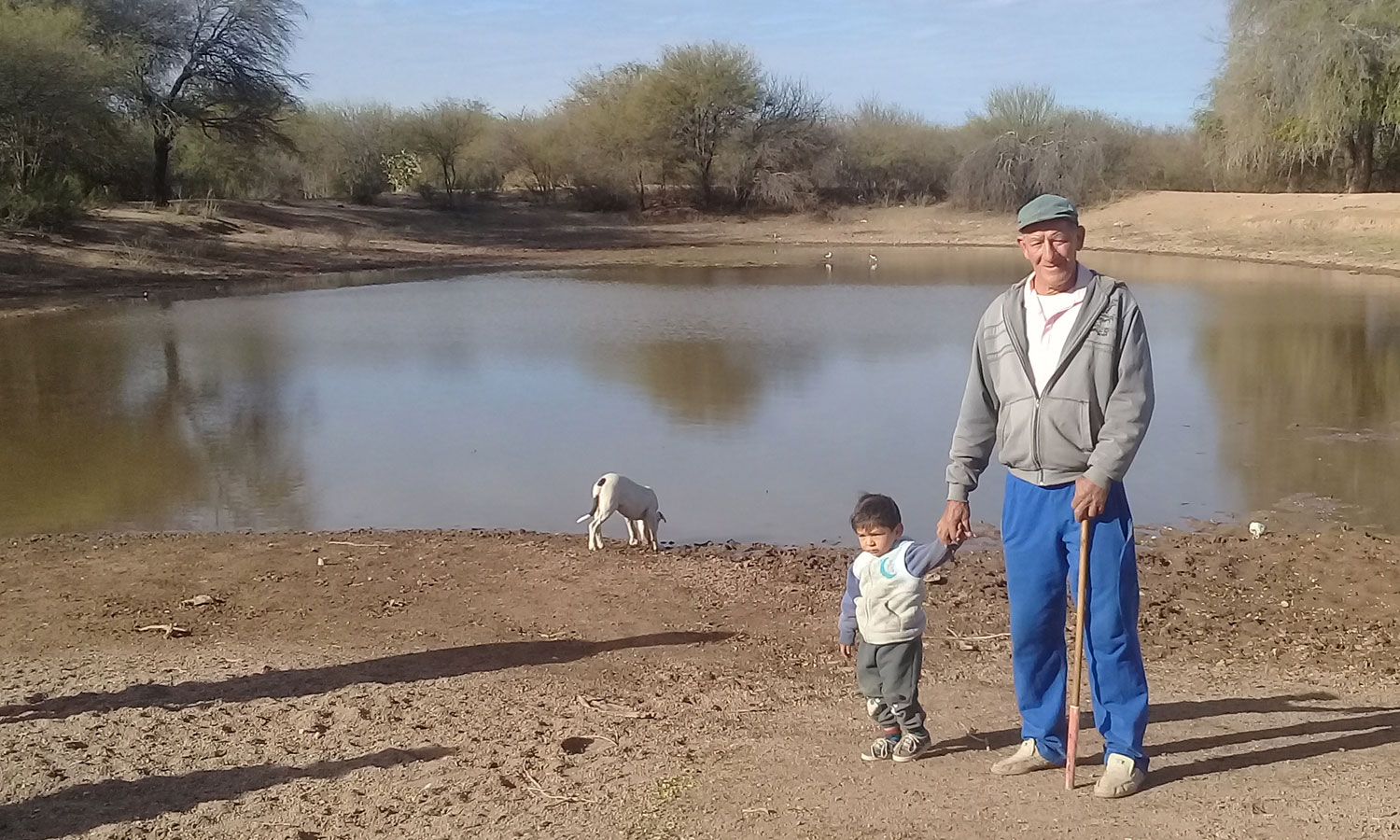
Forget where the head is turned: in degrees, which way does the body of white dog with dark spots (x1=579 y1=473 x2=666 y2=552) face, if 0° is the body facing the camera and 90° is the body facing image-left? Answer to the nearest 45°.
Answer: approximately 225°

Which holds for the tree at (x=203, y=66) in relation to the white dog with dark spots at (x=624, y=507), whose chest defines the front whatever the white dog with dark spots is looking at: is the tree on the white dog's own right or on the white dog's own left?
on the white dog's own left

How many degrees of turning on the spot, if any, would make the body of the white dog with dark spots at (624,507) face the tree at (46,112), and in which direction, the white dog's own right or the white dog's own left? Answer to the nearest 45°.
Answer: approximately 90° to the white dog's own left

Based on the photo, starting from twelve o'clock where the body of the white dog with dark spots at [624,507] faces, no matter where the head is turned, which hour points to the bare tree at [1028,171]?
The bare tree is roughly at 11 o'clock from the white dog with dark spots.

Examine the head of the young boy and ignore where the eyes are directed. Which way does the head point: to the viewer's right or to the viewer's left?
to the viewer's left

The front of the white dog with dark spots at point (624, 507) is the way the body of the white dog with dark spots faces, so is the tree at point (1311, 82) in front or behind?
in front

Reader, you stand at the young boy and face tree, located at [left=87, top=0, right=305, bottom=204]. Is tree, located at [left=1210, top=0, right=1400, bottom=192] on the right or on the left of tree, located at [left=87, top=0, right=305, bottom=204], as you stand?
right

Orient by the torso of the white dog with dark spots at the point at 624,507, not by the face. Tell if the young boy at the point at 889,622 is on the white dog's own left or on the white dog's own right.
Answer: on the white dog's own right
